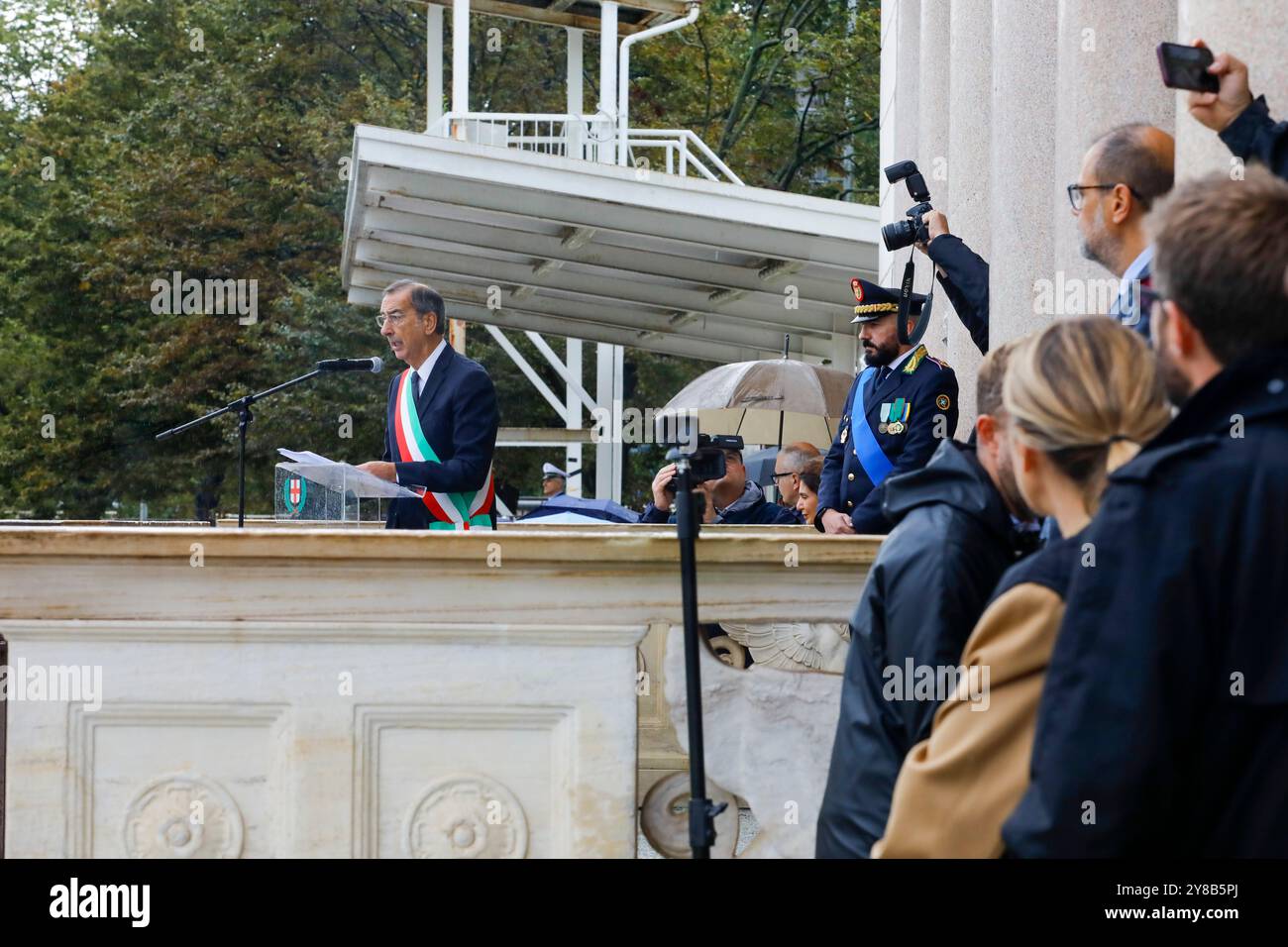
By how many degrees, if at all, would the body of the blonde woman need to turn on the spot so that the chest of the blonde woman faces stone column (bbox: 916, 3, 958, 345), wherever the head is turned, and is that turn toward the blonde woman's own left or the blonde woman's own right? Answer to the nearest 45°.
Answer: approximately 45° to the blonde woman's own right

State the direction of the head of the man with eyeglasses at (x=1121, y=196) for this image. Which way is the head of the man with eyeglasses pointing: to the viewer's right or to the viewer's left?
to the viewer's left

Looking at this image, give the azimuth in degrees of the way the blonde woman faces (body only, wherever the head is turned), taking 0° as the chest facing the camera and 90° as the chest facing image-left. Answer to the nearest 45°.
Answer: approximately 135°

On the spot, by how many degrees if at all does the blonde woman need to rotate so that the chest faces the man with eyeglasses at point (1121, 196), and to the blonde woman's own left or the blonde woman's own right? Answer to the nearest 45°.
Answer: approximately 45° to the blonde woman's own right

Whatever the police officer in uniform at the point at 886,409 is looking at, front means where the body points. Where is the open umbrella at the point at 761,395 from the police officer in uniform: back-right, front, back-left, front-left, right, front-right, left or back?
back-right

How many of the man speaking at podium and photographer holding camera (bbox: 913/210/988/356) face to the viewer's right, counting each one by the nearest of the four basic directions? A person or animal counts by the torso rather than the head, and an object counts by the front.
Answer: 0

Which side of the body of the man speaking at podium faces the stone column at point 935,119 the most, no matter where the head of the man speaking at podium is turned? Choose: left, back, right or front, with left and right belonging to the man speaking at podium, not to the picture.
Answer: back

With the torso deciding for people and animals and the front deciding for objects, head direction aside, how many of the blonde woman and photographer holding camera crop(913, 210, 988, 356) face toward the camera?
0

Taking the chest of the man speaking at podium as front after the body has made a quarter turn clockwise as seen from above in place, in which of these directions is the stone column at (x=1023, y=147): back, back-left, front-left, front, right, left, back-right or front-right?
back-right

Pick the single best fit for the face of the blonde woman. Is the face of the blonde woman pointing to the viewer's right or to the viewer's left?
to the viewer's left

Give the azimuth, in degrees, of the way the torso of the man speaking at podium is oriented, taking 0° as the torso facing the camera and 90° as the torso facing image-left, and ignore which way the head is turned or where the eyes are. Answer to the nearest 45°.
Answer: approximately 45°

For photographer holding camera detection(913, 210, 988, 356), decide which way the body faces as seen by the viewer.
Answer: to the viewer's left
